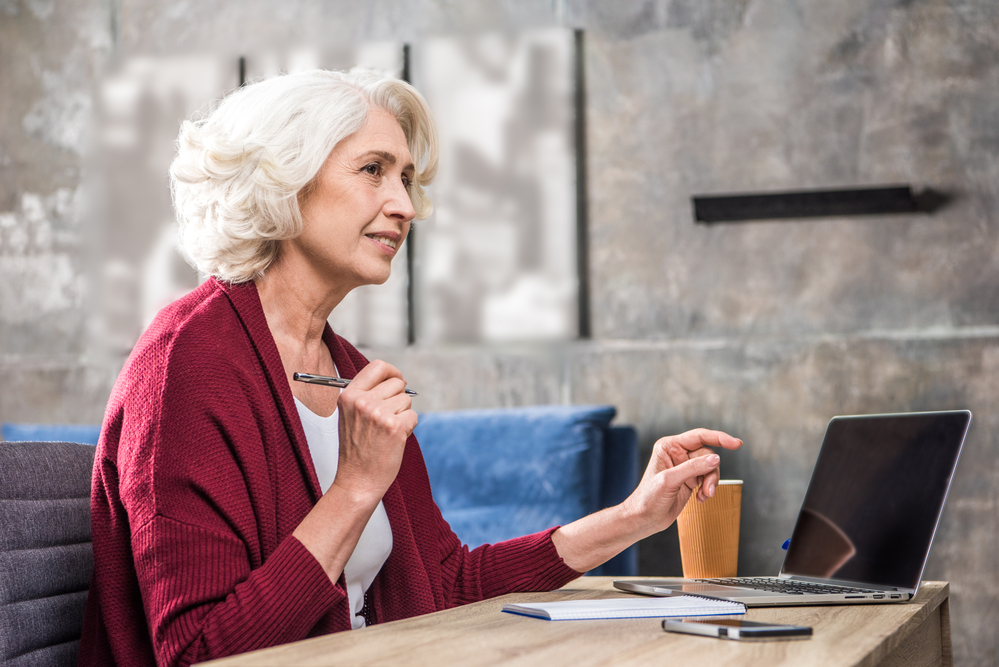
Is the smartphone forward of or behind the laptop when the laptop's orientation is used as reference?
forward

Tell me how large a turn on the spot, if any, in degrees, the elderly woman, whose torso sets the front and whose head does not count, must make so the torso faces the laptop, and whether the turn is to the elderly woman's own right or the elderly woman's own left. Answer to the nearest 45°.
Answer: approximately 45° to the elderly woman's own left

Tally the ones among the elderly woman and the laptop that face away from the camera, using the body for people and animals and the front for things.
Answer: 0

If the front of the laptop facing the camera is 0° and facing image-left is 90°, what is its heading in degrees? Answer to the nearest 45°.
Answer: approximately 45°

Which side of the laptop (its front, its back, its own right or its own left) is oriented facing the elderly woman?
front
